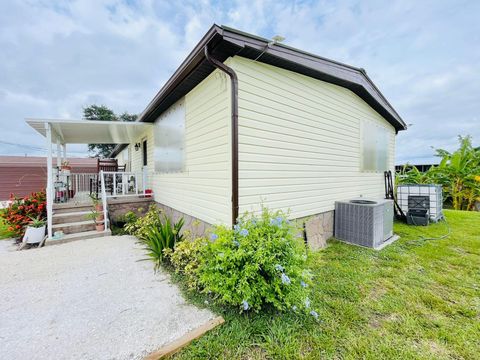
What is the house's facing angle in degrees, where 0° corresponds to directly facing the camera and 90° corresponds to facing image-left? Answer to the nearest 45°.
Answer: approximately 45°

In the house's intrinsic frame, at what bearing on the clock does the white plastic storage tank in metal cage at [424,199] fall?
The white plastic storage tank in metal cage is roughly at 7 o'clock from the house.

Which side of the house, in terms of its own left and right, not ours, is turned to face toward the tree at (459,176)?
back

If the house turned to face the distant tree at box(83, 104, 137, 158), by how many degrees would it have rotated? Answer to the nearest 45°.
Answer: approximately 90° to its right

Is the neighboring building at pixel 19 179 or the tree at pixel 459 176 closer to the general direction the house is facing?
the neighboring building

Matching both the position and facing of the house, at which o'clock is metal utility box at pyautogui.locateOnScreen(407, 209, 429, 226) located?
The metal utility box is roughly at 7 o'clock from the house.

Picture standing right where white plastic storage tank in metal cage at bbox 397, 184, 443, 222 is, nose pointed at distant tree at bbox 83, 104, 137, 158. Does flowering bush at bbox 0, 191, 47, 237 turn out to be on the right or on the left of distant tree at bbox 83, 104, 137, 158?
left

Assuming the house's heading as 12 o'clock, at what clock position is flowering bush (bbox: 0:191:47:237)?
The flowering bush is roughly at 2 o'clock from the house.

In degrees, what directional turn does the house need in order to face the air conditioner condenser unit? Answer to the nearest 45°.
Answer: approximately 135° to its left
